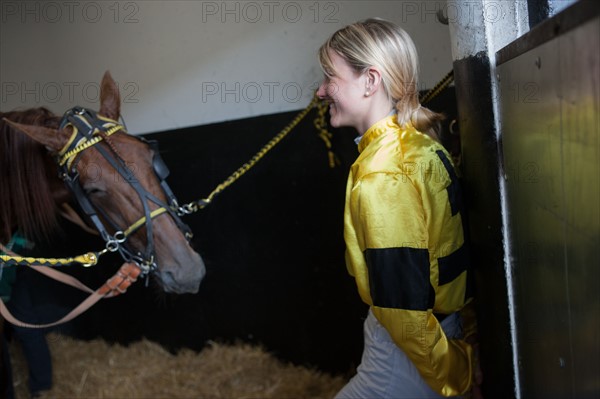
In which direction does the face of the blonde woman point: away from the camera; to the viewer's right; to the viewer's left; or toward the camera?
to the viewer's left

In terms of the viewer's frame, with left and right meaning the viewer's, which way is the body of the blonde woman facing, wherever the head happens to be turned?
facing to the left of the viewer

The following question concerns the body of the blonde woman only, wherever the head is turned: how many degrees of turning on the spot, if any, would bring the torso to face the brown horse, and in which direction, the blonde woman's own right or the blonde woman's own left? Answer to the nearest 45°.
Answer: approximately 45° to the blonde woman's own right
